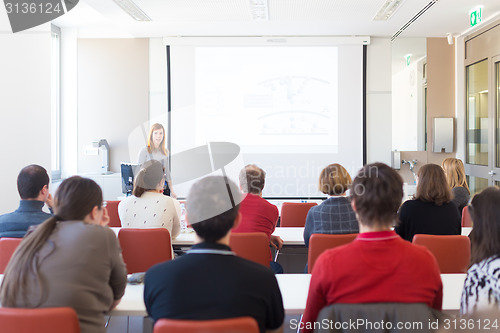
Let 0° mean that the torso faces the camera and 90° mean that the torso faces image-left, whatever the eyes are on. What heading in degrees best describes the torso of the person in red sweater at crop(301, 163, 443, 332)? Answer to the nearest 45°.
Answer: approximately 180°

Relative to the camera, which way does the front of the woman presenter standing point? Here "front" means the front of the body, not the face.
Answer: toward the camera

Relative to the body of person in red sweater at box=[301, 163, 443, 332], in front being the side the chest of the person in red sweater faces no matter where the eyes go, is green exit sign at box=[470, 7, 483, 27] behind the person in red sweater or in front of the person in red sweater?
in front

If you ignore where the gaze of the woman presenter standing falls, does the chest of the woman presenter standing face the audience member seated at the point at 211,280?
yes

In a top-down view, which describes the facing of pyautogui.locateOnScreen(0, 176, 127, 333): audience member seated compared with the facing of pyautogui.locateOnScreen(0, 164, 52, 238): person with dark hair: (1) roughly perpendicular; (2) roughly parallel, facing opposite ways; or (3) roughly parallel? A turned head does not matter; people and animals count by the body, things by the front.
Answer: roughly parallel

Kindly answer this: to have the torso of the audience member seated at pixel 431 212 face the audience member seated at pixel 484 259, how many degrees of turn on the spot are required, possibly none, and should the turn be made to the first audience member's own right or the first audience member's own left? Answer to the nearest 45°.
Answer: approximately 180°

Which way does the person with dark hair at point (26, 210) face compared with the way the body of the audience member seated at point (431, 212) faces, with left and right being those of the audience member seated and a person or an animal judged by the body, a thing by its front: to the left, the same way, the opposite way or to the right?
the same way

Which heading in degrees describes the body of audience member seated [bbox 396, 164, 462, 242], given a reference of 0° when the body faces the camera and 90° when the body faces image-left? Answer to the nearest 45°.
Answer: approximately 180°

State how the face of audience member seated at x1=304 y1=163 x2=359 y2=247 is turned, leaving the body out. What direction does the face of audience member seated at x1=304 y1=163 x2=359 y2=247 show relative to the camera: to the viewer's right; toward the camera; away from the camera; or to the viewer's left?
away from the camera

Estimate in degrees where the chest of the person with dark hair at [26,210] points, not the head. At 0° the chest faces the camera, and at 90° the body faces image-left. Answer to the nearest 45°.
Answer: approximately 225°

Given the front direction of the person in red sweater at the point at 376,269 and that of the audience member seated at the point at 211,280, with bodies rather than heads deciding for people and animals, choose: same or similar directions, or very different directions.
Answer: same or similar directions

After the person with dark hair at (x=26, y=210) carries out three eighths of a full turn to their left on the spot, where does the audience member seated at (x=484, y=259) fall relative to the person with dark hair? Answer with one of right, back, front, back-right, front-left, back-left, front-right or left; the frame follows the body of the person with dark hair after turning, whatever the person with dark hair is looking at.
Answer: back-left

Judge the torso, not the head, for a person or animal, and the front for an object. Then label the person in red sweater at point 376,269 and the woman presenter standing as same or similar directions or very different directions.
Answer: very different directions

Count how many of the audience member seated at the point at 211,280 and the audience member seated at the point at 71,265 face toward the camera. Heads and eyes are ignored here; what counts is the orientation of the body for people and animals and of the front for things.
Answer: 0

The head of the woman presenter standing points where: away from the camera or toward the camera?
toward the camera

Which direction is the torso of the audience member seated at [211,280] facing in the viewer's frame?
away from the camera

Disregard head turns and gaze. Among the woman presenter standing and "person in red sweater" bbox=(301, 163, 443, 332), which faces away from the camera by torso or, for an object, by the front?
the person in red sweater

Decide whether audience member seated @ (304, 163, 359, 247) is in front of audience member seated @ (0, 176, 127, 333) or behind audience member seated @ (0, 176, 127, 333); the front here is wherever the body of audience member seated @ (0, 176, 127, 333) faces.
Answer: in front
